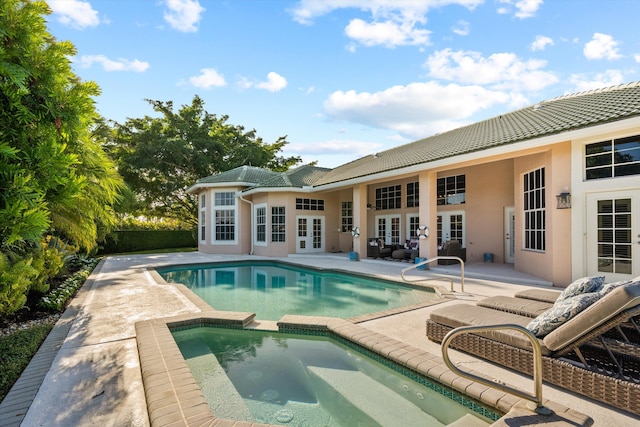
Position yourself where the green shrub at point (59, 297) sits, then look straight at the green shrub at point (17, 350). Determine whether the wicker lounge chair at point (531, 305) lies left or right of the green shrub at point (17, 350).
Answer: left

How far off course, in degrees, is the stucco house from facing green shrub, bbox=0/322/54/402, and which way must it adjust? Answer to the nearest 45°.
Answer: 0° — it already faces it

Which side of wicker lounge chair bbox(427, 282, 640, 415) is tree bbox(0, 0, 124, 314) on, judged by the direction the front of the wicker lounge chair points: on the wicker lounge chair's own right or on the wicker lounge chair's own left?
on the wicker lounge chair's own left

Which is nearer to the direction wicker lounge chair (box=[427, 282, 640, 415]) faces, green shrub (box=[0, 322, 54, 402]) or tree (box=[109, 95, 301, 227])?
the tree

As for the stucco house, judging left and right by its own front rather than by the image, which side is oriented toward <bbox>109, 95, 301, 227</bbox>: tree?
right

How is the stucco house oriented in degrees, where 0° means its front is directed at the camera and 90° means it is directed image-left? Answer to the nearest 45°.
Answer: approximately 45°

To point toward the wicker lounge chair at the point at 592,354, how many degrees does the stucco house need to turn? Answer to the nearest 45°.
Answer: approximately 45° to its left

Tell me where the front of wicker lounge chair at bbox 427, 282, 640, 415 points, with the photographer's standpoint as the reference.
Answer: facing away from the viewer and to the left of the viewer
